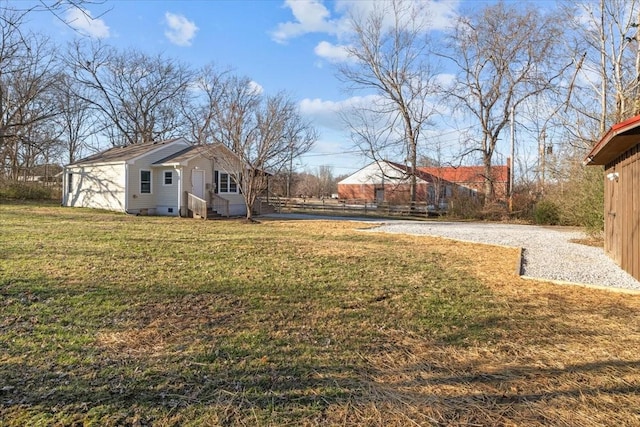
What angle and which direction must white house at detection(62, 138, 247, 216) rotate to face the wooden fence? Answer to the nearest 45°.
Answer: approximately 45° to its left

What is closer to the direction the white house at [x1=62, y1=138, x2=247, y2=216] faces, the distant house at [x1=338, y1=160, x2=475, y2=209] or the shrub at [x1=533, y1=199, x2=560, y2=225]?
the shrub

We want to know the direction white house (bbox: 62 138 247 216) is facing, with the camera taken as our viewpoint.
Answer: facing the viewer and to the right of the viewer

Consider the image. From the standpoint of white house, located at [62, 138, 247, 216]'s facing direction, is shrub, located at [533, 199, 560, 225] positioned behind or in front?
in front

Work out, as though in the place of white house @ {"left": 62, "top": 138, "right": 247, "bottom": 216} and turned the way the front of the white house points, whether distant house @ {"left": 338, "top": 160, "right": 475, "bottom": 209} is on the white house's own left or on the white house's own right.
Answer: on the white house's own left

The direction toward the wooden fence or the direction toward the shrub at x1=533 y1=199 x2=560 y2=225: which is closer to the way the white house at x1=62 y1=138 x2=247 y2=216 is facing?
the shrub
